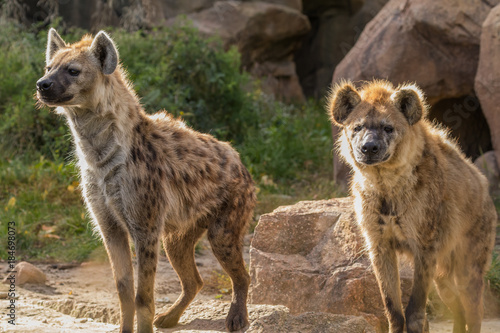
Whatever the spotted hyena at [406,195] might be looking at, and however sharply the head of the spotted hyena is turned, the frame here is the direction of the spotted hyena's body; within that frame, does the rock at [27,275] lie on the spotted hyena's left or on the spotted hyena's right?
on the spotted hyena's right

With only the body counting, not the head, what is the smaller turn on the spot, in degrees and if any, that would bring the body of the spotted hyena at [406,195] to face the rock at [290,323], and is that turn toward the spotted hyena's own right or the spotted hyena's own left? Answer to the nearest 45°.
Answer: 0° — it already faces it

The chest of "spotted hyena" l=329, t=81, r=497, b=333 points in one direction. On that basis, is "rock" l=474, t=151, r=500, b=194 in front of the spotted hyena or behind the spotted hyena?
behind

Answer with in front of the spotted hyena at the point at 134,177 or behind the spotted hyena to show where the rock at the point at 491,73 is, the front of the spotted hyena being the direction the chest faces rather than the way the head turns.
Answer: behind

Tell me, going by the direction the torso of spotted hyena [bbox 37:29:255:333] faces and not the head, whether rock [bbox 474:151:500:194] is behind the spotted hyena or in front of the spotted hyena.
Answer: behind

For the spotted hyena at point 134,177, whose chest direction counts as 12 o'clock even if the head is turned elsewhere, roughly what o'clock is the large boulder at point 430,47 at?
The large boulder is roughly at 6 o'clock from the spotted hyena.

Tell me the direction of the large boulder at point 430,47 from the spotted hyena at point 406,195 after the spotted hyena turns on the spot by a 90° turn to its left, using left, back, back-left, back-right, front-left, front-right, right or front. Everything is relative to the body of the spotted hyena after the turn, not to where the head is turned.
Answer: back-left

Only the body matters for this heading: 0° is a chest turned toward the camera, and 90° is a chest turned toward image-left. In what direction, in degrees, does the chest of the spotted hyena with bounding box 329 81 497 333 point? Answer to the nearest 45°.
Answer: approximately 45°
